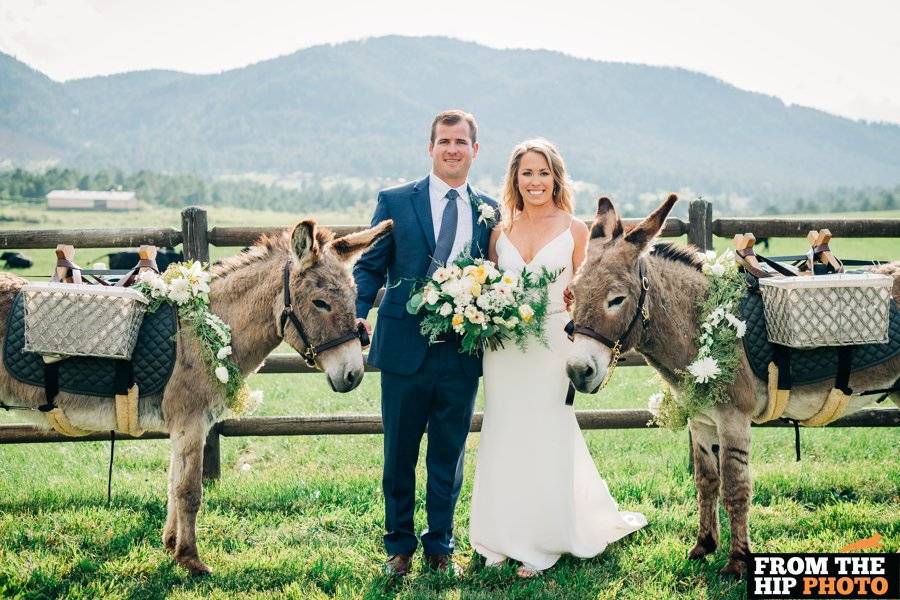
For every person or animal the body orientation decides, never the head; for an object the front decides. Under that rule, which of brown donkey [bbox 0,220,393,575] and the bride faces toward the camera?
the bride

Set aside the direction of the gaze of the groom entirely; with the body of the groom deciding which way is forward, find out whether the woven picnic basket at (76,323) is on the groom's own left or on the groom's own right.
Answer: on the groom's own right

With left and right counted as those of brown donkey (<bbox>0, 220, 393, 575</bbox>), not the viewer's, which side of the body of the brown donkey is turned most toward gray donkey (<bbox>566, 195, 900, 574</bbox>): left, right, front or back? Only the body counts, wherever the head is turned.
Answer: front

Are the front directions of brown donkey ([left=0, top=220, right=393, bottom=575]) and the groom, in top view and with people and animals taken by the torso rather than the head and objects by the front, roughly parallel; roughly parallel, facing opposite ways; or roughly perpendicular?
roughly perpendicular

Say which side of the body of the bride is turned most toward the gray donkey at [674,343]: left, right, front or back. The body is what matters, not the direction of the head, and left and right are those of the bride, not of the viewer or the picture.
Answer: left

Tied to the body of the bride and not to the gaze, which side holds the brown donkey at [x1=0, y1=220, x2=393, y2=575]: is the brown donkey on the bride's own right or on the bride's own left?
on the bride's own right

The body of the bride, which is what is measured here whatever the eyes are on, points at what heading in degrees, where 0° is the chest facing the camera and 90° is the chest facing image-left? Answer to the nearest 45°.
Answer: approximately 0°

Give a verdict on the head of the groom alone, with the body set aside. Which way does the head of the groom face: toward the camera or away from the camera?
toward the camera

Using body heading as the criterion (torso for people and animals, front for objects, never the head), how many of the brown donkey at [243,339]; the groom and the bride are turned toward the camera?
2

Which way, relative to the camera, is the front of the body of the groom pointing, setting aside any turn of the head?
toward the camera

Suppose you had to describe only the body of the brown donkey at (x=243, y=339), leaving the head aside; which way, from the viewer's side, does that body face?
to the viewer's right
